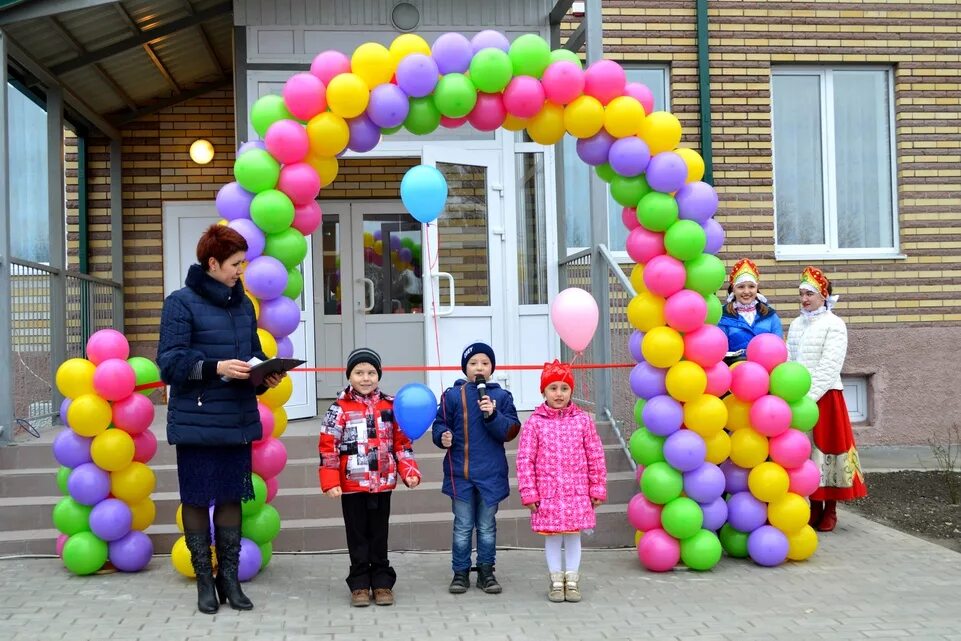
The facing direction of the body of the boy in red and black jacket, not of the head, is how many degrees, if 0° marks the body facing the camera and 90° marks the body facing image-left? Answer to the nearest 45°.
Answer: approximately 0°

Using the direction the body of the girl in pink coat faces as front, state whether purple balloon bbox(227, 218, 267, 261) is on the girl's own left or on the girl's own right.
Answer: on the girl's own right

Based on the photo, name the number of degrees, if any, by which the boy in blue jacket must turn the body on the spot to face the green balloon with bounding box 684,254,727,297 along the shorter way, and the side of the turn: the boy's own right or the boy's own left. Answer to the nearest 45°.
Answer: approximately 90° to the boy's own left

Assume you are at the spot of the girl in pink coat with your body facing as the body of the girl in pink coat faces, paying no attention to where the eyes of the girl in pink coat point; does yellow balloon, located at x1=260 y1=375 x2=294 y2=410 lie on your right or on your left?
on your right
